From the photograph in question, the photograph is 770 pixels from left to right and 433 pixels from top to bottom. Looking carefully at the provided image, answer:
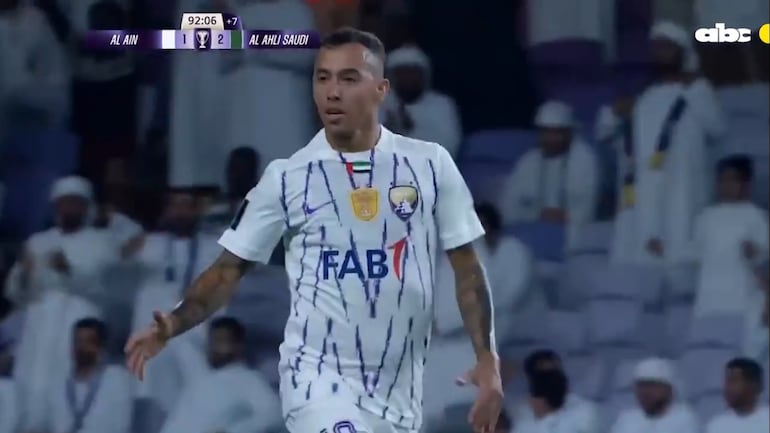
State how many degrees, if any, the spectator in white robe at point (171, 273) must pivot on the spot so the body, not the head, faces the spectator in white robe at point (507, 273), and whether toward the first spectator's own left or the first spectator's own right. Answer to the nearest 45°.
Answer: approximately 90° to the first spectator's own left

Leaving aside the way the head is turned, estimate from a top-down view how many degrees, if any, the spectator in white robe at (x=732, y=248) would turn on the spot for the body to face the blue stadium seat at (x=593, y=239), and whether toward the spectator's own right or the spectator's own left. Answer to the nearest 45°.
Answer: approximately 90° to the spectator's own right

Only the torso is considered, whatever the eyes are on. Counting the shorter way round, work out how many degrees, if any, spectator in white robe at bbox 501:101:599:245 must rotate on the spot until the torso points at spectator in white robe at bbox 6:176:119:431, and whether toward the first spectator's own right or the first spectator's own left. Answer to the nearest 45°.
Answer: approximately 90° to the first spectator's own right

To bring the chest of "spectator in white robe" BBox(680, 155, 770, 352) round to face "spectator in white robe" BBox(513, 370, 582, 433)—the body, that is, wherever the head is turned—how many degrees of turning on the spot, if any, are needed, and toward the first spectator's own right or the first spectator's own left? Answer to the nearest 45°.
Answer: approximately 45° to the first spectator's own right

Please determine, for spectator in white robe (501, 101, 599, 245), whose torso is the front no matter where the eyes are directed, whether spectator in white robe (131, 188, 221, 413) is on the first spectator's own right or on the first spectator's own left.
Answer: on the first spectator's own right

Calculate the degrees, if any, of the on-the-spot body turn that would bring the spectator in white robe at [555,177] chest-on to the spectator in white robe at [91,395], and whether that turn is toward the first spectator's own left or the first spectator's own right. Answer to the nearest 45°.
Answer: approximately 90° to the first spectator's own right

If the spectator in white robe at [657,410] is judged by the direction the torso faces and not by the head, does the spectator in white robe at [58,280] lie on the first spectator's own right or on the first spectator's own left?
on the first spectator's own right
